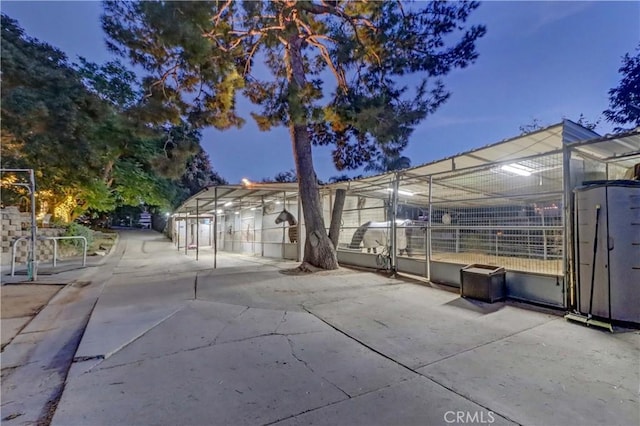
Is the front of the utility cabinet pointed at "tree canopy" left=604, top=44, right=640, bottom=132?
no

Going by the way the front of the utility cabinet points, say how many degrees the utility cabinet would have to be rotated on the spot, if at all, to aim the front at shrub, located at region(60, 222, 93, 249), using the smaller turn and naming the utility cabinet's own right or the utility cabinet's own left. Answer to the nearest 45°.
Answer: approximately 45° to the utility cabinet's own right

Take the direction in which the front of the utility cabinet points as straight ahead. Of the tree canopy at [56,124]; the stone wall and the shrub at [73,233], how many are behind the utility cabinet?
0

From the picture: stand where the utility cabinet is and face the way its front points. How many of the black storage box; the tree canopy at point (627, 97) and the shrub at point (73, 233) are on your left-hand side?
0

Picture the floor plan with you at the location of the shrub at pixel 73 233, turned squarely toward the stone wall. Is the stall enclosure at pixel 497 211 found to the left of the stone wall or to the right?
left

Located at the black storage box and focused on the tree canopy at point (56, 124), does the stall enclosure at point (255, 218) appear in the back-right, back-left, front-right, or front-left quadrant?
front-right

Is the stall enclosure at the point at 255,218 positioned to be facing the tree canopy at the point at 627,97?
no

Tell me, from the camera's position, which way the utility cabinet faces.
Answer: facing the viewer and to the left of the viewer

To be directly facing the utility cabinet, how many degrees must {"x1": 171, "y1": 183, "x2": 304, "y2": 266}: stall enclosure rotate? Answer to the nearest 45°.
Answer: approximately 45° to its left

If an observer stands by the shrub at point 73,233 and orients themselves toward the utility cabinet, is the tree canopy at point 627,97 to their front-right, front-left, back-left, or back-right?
front-left

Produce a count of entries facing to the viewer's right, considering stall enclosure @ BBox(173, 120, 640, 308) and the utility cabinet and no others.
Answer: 0

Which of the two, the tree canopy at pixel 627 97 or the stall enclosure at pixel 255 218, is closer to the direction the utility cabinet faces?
the stall enclosure

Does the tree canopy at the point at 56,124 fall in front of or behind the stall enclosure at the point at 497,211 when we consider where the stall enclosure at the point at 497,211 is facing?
in front
